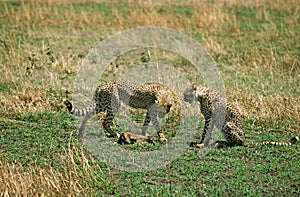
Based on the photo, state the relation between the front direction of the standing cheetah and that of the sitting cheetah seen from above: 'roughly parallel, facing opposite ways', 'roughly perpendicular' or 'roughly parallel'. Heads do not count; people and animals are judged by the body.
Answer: roughly parallel, facing opposite ways

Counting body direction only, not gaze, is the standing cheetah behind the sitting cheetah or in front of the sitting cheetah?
in front

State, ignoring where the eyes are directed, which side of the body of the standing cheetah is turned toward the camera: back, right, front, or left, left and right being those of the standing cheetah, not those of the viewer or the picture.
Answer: right

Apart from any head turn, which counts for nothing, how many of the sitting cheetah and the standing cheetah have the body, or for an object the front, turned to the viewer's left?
1

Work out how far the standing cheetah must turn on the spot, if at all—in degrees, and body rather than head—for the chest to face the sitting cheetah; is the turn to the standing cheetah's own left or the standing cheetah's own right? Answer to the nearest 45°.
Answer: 0° — it already faces it

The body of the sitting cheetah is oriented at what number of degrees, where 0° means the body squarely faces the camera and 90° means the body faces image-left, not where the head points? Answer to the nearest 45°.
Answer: approximately 90°
